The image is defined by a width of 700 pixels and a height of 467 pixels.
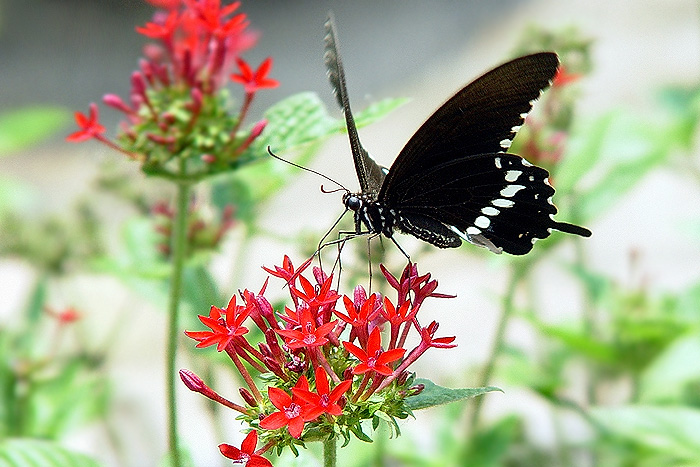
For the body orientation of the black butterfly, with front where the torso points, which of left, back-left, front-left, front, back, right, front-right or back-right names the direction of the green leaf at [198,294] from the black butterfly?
front-right

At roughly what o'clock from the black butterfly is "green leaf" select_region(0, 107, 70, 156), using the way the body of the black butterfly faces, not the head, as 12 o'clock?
The green leaf is roughly at 1 o'clock from the black butterfly.

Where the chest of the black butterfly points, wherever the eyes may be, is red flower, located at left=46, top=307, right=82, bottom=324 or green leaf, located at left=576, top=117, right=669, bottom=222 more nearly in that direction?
the red flower

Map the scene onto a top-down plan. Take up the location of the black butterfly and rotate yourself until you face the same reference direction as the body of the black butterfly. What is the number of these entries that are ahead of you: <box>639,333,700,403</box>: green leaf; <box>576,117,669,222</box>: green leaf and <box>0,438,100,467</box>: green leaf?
1

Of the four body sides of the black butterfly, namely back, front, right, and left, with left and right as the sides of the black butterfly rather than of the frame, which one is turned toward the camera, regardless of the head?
left
